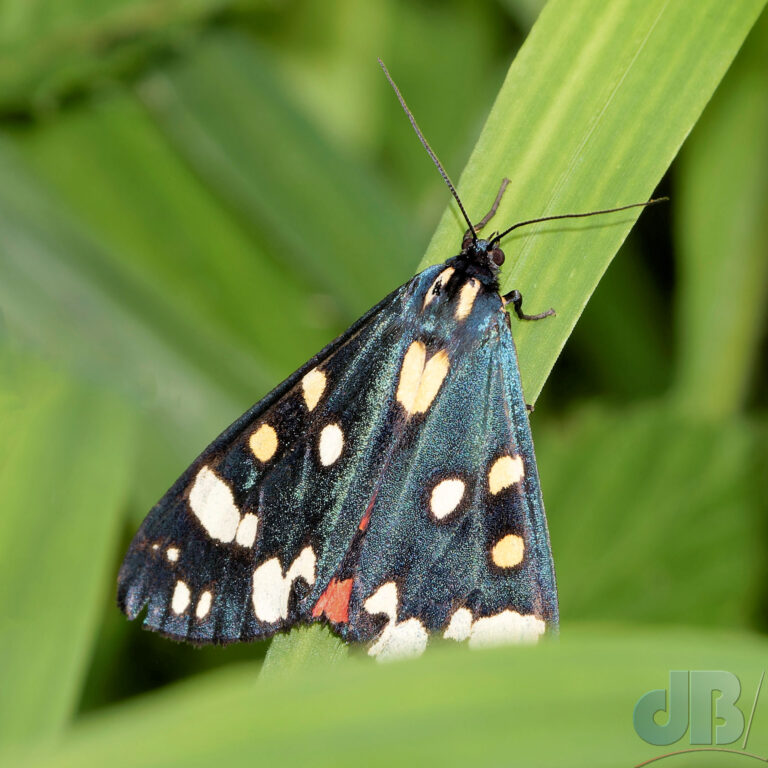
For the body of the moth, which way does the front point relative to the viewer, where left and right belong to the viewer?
facing away from the viewer and to the right of the viewer

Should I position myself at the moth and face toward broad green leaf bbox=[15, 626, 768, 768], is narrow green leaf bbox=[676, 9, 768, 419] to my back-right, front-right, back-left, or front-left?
back-left
